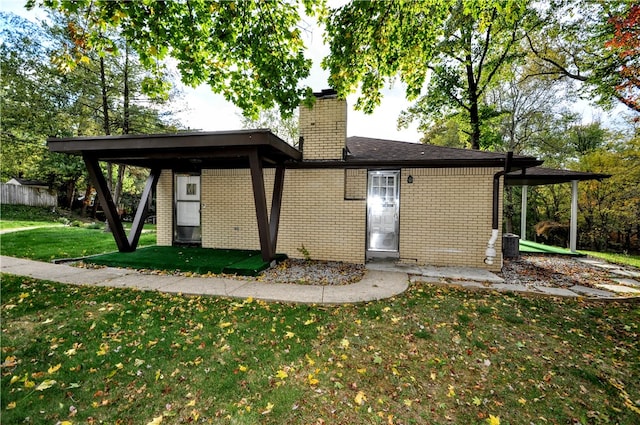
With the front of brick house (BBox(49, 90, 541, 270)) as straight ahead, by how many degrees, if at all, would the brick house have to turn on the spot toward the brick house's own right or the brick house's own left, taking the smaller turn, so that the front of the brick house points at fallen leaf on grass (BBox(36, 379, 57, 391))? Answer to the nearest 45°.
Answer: approximately 45° to the brick house's own right

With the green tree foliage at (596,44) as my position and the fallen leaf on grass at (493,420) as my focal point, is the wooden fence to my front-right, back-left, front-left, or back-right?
front-right

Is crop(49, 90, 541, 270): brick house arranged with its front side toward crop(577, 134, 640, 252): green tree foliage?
no

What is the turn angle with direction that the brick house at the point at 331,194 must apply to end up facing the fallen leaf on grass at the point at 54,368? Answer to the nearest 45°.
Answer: approximately 45° to its right

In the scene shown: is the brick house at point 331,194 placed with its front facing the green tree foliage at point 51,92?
no

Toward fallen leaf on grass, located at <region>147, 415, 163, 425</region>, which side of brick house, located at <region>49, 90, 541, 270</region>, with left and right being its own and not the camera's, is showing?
front

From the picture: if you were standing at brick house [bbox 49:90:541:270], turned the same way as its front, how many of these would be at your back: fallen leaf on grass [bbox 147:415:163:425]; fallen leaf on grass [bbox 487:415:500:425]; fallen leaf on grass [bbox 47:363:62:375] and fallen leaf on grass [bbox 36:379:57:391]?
0

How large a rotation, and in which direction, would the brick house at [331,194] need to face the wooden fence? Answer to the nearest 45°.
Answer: approximately 135° to its right

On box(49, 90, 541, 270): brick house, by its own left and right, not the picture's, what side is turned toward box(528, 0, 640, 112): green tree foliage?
left

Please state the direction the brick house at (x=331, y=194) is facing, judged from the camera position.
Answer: facing the viewer
